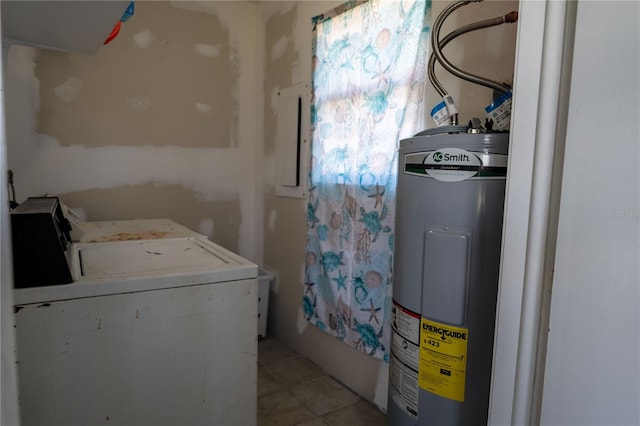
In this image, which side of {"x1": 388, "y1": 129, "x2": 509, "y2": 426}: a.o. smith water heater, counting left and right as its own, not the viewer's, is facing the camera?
front

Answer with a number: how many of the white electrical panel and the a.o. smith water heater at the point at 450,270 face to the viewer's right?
0

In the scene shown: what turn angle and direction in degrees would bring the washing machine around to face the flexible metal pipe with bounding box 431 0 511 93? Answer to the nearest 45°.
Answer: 0° — it already faces it

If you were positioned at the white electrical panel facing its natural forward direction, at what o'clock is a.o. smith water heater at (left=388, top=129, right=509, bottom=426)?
A.o. smith water heater is roughly at 10 o'clock from the white electrical panel.

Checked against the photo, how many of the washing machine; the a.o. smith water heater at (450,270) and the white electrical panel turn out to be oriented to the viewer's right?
1

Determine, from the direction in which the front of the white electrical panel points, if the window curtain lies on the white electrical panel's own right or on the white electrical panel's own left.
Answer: on the white electrical panel's own left

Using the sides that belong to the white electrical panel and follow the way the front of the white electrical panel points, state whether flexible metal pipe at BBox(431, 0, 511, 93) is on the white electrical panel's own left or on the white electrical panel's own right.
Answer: on the white electrical panel's own left

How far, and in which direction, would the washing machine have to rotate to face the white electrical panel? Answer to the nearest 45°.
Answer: approximately 45° to its left

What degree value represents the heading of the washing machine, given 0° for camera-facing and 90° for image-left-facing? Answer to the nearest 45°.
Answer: approximately 270°

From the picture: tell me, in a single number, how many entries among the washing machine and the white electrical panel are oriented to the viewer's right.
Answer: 1

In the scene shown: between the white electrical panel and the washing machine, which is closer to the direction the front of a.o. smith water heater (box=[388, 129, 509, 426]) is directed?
the washing machine

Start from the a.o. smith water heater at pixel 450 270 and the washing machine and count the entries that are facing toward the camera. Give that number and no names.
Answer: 1

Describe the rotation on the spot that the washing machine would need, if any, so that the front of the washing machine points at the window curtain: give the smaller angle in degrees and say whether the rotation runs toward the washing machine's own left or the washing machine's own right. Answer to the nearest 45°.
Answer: approximately 45° to the washing machine's own left

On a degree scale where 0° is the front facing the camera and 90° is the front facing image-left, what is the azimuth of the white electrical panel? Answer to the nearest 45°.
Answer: approximately 45°
